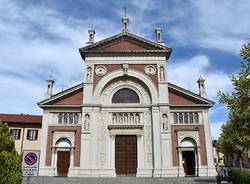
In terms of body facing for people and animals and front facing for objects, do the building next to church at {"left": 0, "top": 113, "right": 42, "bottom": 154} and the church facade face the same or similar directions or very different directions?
same or similar directions

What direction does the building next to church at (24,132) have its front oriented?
toward the camera

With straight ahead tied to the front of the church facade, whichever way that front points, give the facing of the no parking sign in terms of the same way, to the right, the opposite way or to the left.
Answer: the same way

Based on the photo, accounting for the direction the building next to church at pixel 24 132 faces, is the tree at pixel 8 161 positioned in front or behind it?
in front

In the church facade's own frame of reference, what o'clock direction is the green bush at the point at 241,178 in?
The green bush is roughly at 11 o'clock from the church facade.

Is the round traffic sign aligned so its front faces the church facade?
no

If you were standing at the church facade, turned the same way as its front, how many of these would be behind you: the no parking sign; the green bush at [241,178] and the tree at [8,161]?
0

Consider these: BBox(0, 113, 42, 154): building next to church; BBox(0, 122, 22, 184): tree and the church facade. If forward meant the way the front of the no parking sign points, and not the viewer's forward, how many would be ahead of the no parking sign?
0

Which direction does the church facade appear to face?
toward the camera

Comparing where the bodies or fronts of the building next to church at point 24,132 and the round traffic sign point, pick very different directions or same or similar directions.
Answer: same or similar directions

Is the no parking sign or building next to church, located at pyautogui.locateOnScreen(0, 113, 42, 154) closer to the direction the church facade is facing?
the no parking sign

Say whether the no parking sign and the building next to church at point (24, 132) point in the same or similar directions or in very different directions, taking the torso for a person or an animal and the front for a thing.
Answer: same or similar directions

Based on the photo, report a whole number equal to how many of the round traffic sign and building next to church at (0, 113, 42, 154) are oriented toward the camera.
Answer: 2

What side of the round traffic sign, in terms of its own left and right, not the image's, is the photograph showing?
front
